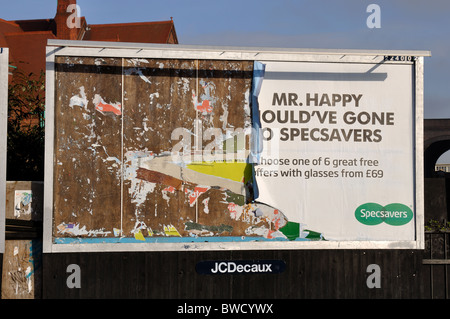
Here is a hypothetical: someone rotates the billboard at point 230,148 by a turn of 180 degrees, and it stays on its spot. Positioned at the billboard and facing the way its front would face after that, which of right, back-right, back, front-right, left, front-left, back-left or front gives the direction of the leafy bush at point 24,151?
front-left

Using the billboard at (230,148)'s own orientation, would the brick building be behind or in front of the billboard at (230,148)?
behind

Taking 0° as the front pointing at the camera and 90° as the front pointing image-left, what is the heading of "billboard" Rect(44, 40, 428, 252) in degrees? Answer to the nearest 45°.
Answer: approximately 0°
